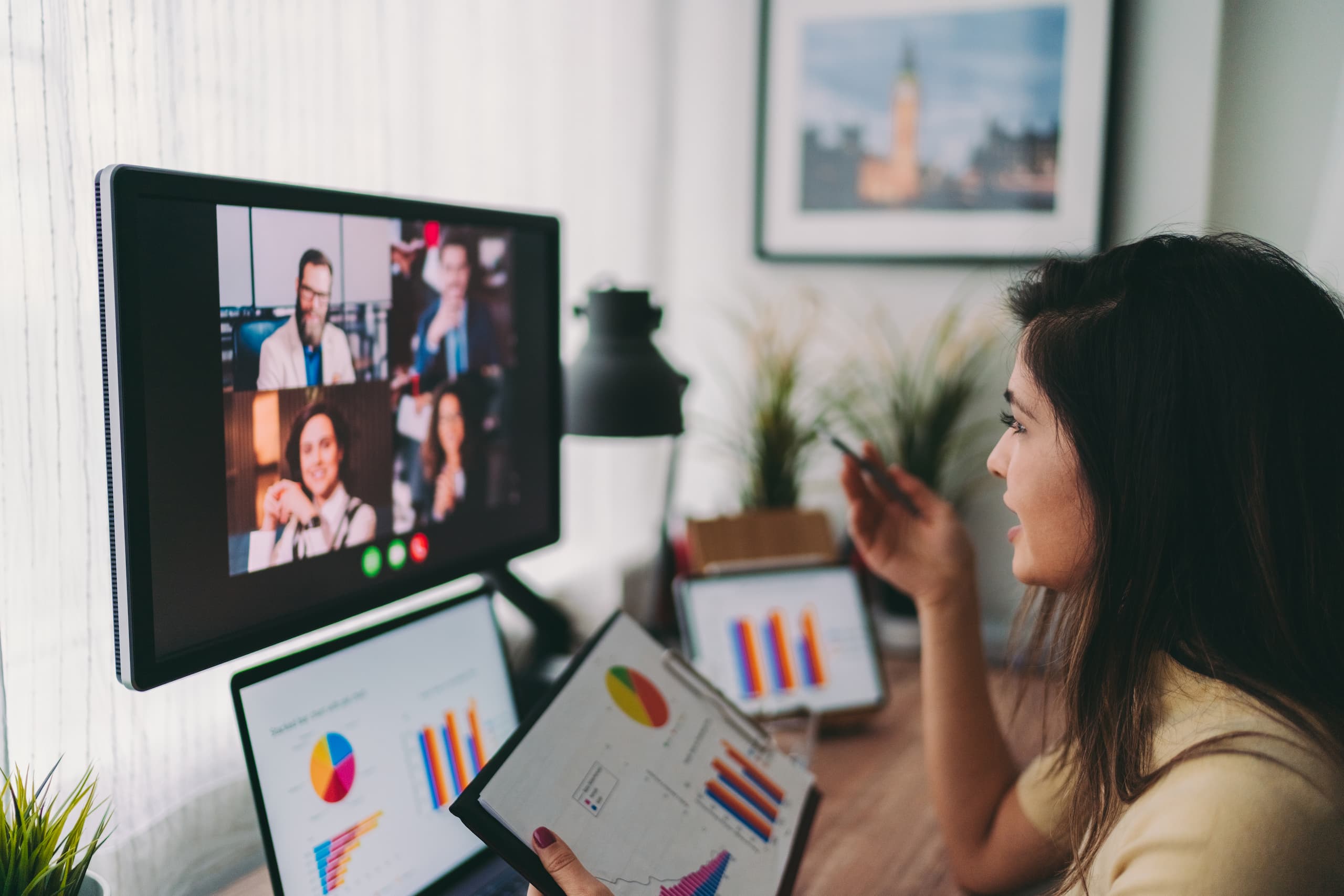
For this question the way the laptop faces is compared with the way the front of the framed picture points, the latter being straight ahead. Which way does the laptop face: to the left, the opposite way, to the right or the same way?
to the left

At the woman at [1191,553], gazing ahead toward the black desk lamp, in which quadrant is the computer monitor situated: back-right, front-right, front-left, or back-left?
front-left

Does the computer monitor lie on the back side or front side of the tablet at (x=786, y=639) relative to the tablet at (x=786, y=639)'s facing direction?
on the front side

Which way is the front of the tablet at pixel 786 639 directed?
toward the camera

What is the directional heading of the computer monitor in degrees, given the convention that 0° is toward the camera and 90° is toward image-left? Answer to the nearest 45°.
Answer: approximately 315°

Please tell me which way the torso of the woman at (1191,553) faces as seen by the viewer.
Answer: to the viewer's left

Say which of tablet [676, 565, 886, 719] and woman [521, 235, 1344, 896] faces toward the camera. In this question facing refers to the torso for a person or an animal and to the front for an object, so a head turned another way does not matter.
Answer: the tablet

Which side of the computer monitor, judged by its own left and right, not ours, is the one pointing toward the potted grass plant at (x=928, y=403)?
left

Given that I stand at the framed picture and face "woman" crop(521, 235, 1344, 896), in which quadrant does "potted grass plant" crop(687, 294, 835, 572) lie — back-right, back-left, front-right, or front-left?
front-right

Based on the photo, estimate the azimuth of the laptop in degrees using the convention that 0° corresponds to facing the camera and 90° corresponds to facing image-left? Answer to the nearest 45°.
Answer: approximately 315°

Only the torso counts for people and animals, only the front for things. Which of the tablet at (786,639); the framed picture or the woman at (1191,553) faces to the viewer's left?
the woman

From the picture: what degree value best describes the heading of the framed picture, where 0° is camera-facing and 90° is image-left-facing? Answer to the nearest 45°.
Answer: approximately 0°
